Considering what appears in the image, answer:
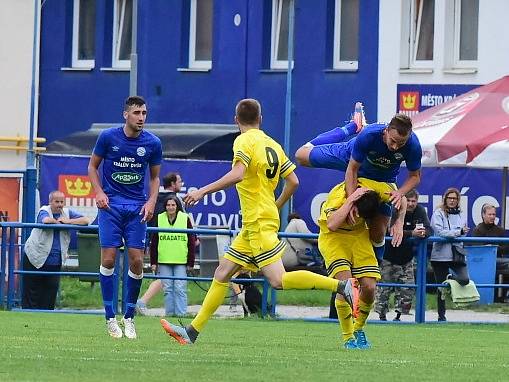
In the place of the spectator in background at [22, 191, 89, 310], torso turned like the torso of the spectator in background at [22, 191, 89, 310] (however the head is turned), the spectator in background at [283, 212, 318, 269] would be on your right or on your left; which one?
on your left

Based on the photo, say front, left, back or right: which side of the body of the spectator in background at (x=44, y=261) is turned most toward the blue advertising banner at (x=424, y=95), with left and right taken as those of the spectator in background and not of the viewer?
left

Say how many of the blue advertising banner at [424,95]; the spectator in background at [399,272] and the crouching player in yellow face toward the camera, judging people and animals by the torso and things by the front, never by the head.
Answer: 3

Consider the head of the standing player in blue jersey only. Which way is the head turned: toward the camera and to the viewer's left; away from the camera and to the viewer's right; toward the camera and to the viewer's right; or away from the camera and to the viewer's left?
toward the camera and to the viewer's right

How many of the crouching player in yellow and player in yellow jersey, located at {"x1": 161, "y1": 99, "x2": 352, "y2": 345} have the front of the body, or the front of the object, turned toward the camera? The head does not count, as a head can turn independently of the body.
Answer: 1

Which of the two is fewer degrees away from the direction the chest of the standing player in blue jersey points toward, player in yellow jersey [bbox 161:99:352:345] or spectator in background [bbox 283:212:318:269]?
the player in yellow jersey

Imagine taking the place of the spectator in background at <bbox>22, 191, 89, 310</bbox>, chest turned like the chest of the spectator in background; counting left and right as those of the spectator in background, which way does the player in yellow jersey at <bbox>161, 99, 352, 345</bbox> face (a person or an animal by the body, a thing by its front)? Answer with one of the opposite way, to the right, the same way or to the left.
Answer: the opposite way

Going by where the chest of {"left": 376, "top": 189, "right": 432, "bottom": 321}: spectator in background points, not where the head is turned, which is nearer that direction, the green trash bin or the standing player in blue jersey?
the standing player in blue jersey
